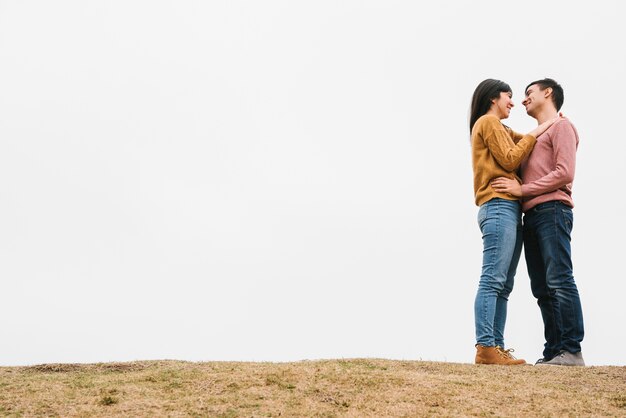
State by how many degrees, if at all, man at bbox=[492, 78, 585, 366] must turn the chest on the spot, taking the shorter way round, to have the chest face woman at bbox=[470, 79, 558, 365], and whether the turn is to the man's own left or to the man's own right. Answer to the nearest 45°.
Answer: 0° — they already face them

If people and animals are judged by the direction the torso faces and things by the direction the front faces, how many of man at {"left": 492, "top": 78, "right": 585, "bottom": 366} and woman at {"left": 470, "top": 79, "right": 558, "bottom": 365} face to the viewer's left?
1

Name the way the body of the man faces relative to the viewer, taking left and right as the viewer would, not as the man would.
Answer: facing to the left of the viewer

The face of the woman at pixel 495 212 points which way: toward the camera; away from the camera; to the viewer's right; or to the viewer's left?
to the viewer's right

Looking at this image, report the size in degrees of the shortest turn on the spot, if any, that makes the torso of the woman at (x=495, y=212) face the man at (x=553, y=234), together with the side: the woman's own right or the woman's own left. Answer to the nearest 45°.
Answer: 0° — they already face them

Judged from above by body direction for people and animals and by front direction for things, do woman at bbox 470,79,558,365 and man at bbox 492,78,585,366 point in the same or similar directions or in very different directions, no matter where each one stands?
very different directions

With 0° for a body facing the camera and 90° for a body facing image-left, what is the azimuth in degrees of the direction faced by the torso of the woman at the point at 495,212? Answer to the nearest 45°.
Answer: approximately 270°
